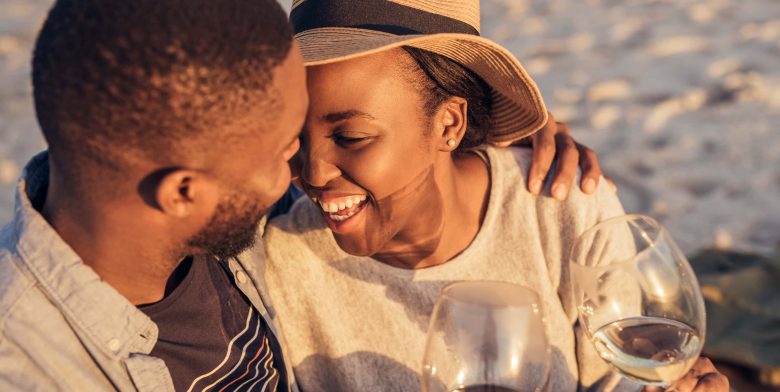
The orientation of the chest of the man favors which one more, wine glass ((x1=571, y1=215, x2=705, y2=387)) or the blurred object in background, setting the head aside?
the wine glass

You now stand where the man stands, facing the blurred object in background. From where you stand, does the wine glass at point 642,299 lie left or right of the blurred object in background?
right

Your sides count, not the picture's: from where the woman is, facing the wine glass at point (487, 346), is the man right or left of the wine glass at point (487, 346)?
right

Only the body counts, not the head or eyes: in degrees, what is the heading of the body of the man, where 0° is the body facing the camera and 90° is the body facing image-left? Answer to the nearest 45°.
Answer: approximately 315°

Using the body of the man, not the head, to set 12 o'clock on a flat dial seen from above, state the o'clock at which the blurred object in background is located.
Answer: The blurred object in background is roughly at 10 o'clock from the man.

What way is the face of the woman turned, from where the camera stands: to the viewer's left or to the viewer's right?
to the viewer's left

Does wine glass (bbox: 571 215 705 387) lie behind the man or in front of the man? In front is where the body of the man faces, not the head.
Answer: in front

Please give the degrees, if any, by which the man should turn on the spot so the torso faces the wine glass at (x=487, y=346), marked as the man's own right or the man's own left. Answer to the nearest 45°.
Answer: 0° — they already face it
